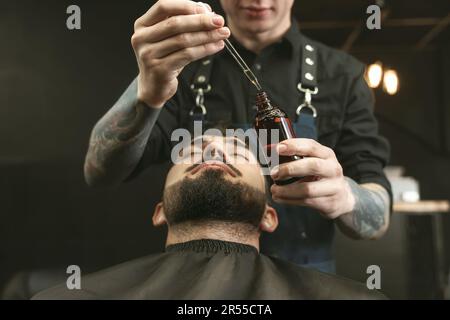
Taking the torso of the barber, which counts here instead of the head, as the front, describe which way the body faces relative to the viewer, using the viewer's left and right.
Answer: facing the viewer
